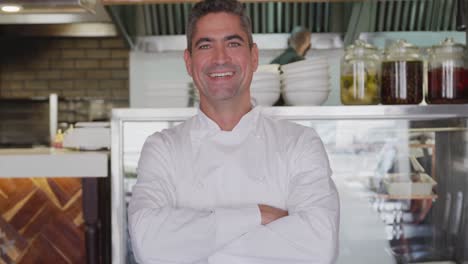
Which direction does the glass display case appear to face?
toward the camera

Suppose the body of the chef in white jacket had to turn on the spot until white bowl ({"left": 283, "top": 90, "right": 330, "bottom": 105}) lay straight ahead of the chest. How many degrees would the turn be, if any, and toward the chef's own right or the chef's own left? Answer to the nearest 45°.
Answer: approximately 135° to the chef's own left

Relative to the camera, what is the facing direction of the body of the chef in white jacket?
toward the camera

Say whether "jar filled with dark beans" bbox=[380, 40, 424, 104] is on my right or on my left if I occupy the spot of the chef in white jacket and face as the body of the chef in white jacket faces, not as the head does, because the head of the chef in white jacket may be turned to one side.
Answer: on my left

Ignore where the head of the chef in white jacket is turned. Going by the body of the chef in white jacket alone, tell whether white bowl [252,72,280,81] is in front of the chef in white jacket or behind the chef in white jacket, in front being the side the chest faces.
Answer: behind

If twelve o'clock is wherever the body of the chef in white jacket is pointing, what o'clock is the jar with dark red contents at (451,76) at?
The jar with dark red contents is roughly at 8 o'clock from the chef in white jacket.

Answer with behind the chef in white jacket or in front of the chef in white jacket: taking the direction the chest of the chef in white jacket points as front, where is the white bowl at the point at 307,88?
behind

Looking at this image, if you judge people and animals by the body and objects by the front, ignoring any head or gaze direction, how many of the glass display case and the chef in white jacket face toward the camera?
2

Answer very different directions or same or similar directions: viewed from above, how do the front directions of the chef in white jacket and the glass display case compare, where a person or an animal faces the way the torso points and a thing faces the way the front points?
same or similar directions

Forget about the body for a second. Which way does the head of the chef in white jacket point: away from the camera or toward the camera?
toward the camera

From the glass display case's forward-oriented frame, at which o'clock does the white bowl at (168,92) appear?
The white bowl is roughly at 3 o'clock from the glass display case.

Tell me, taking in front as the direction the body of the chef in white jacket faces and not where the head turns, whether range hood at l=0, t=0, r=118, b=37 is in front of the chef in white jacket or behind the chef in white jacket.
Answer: behind
